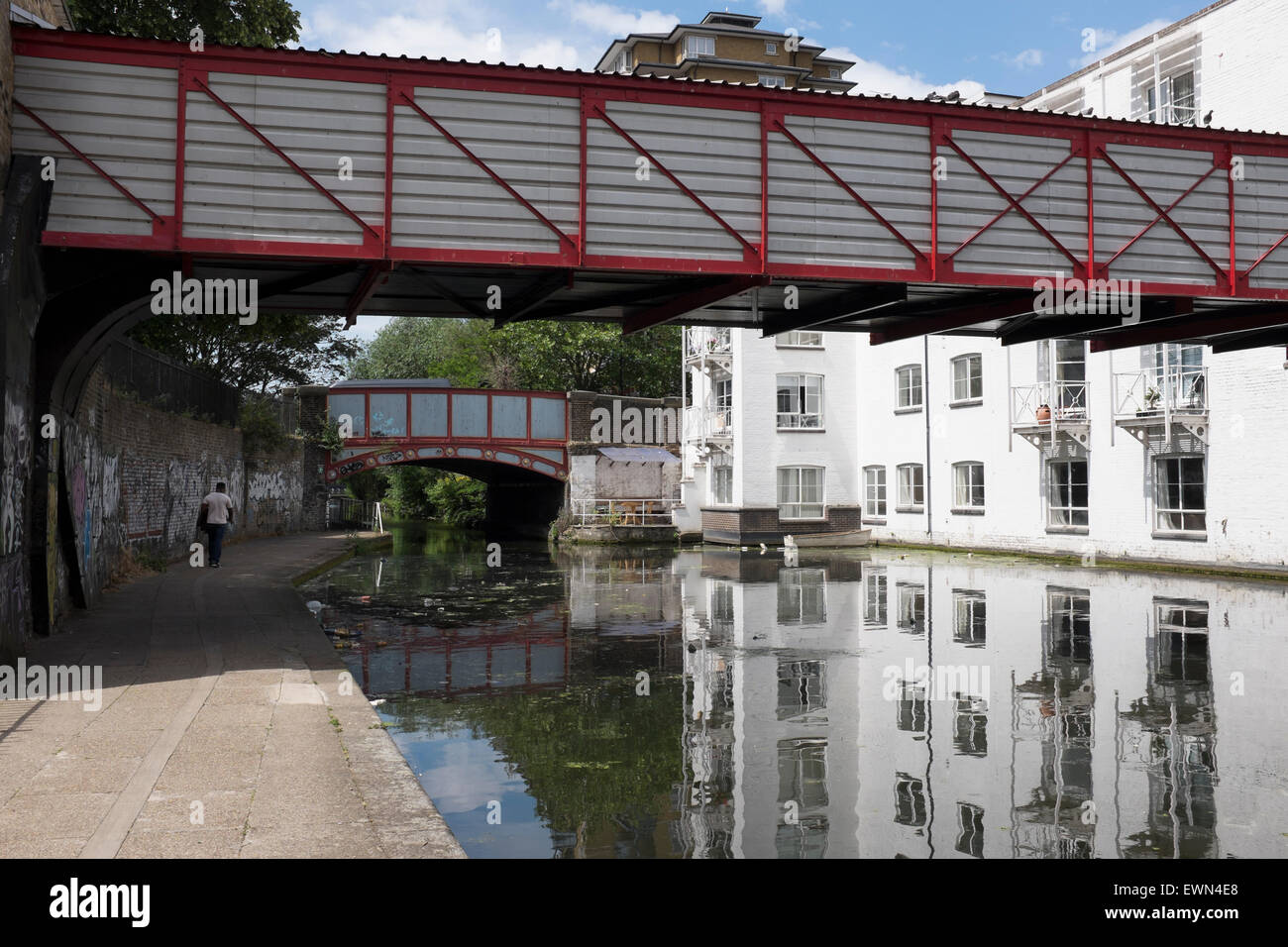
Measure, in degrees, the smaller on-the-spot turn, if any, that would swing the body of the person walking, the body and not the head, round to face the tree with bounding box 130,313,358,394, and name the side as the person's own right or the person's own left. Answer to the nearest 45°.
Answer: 0° — they already face it

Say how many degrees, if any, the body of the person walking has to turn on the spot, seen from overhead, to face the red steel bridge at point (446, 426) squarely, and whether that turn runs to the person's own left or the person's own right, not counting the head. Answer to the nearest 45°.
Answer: approximately 45° to the person's own right

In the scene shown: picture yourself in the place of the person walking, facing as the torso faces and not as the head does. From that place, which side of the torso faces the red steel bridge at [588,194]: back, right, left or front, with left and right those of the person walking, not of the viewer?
back

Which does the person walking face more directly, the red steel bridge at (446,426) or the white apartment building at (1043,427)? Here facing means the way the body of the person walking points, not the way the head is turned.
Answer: the red steel bridge

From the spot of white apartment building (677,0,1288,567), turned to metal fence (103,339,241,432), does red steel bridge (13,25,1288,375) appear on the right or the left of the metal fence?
left

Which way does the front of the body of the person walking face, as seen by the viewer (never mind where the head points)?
away from the camera

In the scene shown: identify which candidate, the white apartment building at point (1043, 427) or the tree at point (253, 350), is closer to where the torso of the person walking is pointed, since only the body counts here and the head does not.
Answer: the tree

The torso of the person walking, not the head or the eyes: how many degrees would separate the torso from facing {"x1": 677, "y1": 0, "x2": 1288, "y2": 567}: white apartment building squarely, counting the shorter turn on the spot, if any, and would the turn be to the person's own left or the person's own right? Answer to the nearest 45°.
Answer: approximately 90° to the person's own right
